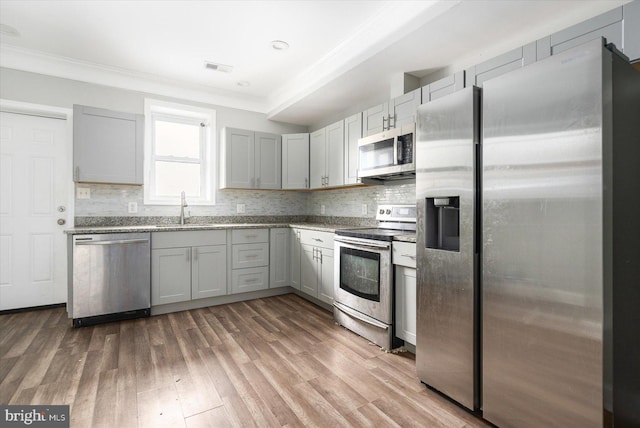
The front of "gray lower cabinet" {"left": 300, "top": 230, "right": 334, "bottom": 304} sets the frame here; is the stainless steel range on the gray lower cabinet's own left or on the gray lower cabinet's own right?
on the gray lower cabinet's own left

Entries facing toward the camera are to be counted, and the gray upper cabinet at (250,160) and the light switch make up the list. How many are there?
2

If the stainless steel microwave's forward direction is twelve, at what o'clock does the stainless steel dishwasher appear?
The stainless steel dishwasher is roughly at 1 o'clock from the stainless steel microwave.

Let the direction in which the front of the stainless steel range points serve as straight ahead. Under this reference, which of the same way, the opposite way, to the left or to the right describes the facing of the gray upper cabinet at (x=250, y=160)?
to the left

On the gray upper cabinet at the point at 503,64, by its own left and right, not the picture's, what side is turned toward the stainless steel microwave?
right

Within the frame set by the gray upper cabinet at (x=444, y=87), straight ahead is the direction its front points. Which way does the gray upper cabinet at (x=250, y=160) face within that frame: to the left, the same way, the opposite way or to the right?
to the left

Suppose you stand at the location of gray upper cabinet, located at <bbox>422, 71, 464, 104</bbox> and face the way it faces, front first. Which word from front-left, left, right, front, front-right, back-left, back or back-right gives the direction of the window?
front-right

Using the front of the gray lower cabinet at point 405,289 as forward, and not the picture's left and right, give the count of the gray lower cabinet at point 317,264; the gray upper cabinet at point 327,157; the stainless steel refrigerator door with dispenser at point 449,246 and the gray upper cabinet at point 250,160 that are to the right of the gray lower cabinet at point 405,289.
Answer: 3

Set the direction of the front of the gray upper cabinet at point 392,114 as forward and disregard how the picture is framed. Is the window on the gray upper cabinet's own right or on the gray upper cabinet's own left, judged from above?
on the gray upper cabinet's own right

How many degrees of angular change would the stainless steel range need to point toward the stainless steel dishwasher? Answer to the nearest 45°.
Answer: approximately 45° to its right

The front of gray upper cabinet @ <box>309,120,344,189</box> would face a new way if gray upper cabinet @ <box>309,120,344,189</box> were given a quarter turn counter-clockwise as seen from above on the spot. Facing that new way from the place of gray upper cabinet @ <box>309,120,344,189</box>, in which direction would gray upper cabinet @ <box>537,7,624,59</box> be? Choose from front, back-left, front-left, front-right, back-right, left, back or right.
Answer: front

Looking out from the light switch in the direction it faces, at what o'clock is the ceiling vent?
The ceiling vent is roughly at 10 o'clock from the light switch.

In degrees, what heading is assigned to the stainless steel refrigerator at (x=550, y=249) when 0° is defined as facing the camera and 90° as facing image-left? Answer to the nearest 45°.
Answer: approximately 45°

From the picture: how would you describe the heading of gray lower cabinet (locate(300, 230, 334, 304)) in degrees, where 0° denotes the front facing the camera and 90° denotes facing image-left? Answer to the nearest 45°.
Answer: approximately 45°
